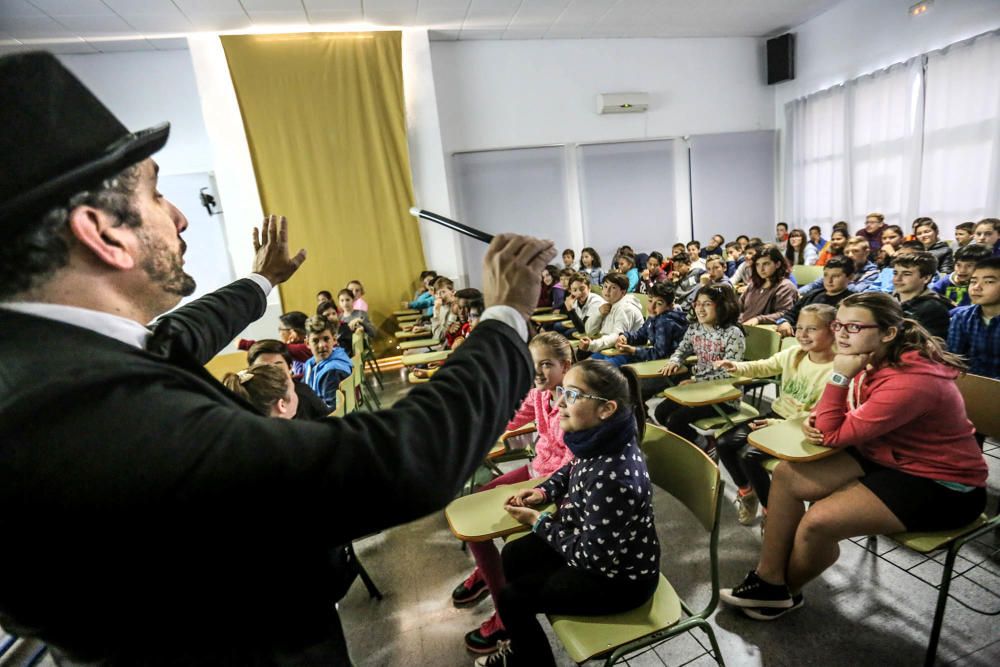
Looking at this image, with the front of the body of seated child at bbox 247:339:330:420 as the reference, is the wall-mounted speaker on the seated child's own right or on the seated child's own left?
on the seated child's own left

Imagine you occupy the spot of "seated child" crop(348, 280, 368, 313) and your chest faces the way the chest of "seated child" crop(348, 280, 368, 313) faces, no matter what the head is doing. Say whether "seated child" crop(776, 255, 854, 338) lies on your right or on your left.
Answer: on your left

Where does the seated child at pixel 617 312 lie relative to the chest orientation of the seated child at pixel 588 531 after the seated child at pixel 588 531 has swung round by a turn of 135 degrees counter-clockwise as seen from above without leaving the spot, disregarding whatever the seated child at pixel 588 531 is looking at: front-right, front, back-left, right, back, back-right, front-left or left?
back-left

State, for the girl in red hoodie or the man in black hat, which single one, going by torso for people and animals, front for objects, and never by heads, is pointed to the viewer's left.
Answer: the girl in red hoodie

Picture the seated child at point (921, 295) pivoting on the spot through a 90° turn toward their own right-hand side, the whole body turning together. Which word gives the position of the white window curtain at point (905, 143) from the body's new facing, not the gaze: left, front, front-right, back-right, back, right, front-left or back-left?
front-right

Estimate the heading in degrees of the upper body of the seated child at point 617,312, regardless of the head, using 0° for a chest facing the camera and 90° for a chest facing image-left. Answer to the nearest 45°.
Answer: approximately 45°

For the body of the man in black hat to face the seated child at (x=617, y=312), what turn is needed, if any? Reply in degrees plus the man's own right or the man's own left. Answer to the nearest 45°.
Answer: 0° — they already face them

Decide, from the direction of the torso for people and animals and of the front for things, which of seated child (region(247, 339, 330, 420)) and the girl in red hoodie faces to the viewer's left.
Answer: the girl in red hoodie

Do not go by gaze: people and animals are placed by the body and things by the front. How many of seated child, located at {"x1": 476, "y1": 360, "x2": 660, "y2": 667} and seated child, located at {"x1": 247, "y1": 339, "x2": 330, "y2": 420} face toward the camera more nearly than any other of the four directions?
1

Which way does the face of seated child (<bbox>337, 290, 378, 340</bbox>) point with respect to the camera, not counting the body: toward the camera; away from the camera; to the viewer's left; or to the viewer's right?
toward the camera

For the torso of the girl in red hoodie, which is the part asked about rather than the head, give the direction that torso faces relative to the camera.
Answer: to the viewer's left

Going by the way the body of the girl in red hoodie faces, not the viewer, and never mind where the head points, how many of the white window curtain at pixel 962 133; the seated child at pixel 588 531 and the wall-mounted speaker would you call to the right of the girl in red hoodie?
2

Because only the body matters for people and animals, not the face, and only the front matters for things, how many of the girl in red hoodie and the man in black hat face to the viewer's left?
1

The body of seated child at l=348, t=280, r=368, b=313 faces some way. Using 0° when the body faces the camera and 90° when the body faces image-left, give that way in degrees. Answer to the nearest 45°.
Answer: approximately 45°

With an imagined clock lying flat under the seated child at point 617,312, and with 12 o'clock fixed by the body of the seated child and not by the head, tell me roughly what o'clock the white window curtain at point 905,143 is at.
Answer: The white window curtain is roughly at 6 o'clock from the seated child.

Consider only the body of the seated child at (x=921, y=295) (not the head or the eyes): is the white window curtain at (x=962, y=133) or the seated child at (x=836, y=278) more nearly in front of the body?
the seated child
